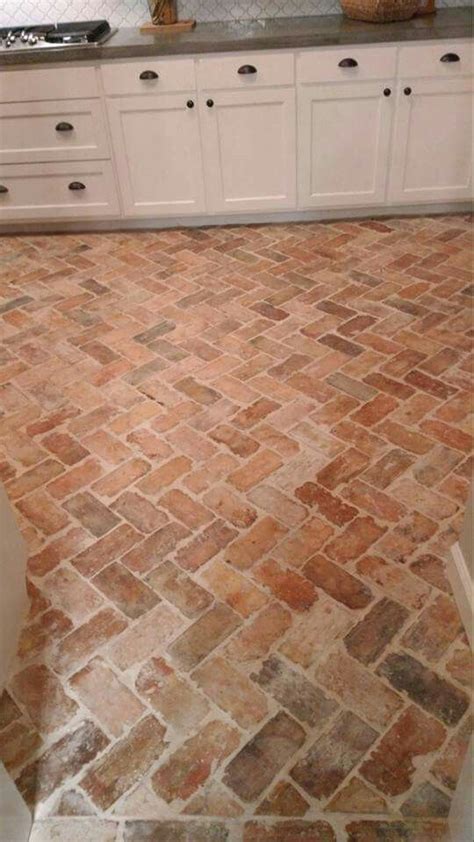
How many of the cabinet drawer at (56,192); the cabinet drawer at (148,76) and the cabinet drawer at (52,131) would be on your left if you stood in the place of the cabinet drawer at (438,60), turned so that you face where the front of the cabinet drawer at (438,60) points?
0

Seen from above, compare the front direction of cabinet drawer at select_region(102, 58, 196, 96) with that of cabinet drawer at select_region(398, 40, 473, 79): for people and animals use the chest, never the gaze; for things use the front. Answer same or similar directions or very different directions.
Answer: same or similar directions

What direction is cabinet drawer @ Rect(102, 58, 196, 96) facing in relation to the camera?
toward the camera

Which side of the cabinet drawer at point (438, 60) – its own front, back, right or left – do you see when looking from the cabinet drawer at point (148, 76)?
right

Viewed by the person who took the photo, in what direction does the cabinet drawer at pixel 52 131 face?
facing the viewer

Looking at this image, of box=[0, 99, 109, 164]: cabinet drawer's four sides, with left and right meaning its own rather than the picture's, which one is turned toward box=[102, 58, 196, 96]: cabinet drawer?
left

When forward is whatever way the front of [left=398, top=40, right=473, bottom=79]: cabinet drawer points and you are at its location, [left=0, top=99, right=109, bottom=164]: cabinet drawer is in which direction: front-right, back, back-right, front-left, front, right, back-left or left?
right

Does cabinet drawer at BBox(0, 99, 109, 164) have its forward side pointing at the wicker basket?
no

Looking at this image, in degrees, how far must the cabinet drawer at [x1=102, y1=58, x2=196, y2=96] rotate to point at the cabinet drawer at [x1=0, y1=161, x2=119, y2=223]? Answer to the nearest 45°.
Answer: approximately 90° to its right

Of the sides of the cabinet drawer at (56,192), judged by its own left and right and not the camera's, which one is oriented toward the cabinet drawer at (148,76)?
left

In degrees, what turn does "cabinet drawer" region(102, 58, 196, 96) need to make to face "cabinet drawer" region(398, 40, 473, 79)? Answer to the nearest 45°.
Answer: approximately 90° to its left

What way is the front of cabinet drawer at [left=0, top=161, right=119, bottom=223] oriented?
toward the camera

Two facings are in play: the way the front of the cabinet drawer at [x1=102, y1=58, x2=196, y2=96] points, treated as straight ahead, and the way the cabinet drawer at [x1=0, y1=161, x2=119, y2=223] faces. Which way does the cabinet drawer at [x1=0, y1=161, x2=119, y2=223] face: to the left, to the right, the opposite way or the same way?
the same way

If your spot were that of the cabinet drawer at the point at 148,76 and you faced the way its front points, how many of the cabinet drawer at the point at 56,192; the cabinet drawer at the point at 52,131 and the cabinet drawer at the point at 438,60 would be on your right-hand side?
2
